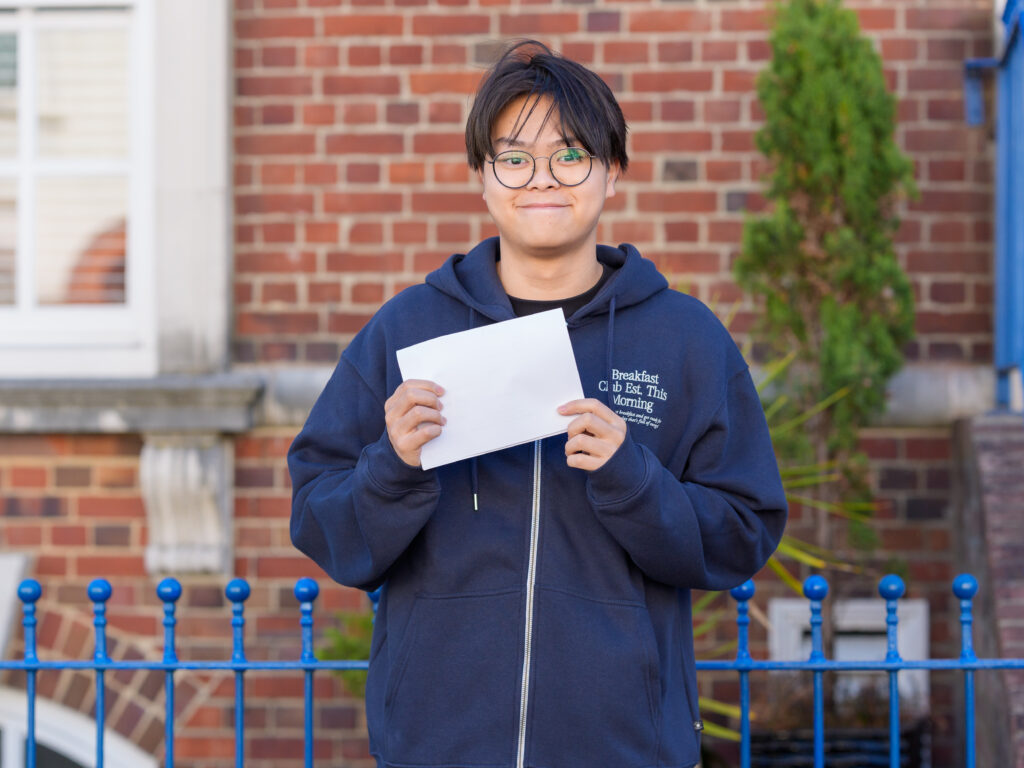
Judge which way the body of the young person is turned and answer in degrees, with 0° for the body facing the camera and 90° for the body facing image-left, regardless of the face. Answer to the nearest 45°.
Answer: approximately 0°

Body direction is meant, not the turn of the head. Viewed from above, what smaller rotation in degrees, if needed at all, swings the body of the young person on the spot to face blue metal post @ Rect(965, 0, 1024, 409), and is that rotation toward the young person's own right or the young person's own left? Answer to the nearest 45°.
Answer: approximately 135° to the young person's own left

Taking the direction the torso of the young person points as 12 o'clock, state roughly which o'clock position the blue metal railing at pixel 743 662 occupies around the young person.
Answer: The blue metal railing is roughly at 7 o'clock from the young person.

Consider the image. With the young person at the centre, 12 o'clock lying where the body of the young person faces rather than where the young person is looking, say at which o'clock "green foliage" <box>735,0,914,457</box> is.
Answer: The green foliage is roughly at 7 o'clock from the young person.
